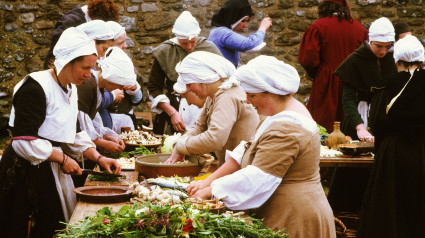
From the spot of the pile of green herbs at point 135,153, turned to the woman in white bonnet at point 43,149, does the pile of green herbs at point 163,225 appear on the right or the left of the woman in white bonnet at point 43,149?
left

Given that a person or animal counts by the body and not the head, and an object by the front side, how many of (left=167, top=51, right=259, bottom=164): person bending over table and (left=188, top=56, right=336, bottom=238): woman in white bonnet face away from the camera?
0

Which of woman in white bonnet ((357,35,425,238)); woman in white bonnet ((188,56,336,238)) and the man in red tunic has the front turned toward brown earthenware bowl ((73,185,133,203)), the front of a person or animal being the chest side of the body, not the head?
woman in white bonnet ((188,56,336,238))

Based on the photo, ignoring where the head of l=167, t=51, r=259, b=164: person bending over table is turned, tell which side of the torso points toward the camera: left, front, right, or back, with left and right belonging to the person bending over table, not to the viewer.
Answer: left

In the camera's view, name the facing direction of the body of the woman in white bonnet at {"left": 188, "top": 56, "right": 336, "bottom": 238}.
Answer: to the viewer's left

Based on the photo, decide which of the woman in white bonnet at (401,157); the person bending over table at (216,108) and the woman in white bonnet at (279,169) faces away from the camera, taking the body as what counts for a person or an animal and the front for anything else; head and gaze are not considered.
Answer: the woman in white bonnet at (401,157)

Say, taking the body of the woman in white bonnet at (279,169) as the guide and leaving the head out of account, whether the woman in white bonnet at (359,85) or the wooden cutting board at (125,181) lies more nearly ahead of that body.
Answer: the wooden cutting board

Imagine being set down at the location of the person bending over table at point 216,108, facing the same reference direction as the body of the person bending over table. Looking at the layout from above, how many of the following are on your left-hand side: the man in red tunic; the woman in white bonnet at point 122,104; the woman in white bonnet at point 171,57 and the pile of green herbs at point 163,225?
1

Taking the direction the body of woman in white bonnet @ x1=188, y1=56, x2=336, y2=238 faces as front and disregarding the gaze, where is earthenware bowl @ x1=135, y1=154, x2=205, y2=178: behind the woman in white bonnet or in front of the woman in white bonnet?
in front

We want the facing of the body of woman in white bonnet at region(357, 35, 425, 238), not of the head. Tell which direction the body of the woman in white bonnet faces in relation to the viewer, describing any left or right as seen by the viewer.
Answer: facing away from the viewer

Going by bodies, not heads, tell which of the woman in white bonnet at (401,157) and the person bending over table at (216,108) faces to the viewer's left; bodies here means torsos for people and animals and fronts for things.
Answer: the person bending over table
